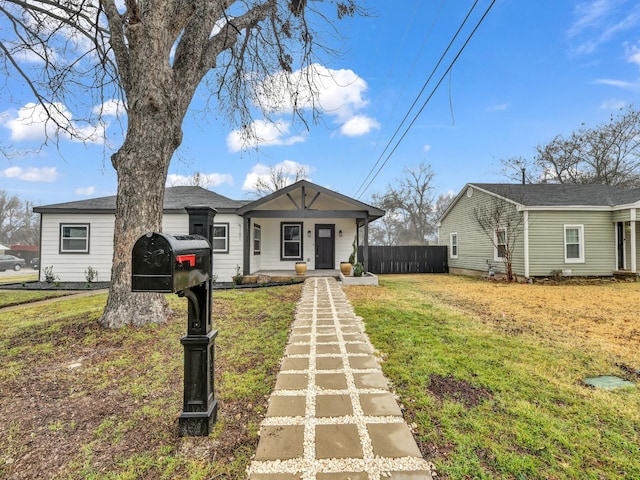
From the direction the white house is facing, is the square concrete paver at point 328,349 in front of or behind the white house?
in front

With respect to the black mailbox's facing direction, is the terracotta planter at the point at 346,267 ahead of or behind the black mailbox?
behind

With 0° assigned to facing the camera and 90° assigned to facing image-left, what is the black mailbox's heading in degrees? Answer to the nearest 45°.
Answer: approximately 45°

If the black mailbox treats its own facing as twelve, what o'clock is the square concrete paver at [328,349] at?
The square concrete paver is roughly at 6 o'clock from the black mailbox.

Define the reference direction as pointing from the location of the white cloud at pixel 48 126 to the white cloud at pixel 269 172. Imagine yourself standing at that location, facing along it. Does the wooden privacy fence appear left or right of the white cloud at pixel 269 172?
right

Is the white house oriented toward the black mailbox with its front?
yes

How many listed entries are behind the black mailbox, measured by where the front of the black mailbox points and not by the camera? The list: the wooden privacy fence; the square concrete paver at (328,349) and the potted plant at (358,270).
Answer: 3

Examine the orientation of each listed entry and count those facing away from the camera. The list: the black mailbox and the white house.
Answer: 0

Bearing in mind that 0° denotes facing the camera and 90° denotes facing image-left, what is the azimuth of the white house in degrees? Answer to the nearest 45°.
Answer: approximately 0°

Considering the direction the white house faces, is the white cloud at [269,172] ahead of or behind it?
behind

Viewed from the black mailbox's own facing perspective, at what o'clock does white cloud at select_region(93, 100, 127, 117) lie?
The white cloud is roughly at 4 o'clock from the black mailbox.
